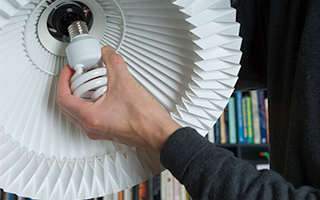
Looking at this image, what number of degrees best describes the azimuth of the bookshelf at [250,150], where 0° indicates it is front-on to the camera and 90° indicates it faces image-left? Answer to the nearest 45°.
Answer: approximately 0°

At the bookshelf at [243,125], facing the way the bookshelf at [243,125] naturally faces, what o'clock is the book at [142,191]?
The book is roughly at 2 o'clock from the bookshelf.

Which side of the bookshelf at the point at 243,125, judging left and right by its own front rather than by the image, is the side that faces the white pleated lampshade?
front

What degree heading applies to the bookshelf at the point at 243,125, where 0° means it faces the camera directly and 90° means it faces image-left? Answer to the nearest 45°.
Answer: approximately 0°
